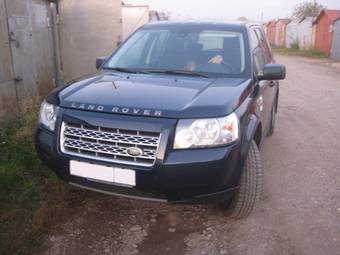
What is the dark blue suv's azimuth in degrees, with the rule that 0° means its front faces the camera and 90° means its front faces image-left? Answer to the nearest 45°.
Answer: approximately 45°

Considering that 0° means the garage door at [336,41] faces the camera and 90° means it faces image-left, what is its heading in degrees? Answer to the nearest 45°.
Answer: approximately 45°

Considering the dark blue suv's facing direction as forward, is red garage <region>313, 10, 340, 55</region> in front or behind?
behind

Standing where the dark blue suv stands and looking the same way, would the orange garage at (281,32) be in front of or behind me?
behind

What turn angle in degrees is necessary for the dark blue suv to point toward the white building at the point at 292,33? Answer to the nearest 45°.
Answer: approximately 135° to its right

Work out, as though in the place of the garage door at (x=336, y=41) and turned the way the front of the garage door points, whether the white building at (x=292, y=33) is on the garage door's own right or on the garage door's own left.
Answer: on the garage door's own right

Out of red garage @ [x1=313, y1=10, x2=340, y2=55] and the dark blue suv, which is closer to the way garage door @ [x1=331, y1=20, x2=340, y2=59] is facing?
the dark blue suv

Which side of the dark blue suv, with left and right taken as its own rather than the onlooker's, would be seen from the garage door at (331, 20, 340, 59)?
back

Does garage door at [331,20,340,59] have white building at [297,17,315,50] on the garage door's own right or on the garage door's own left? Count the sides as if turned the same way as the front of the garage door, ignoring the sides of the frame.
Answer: on the garage door's own right
